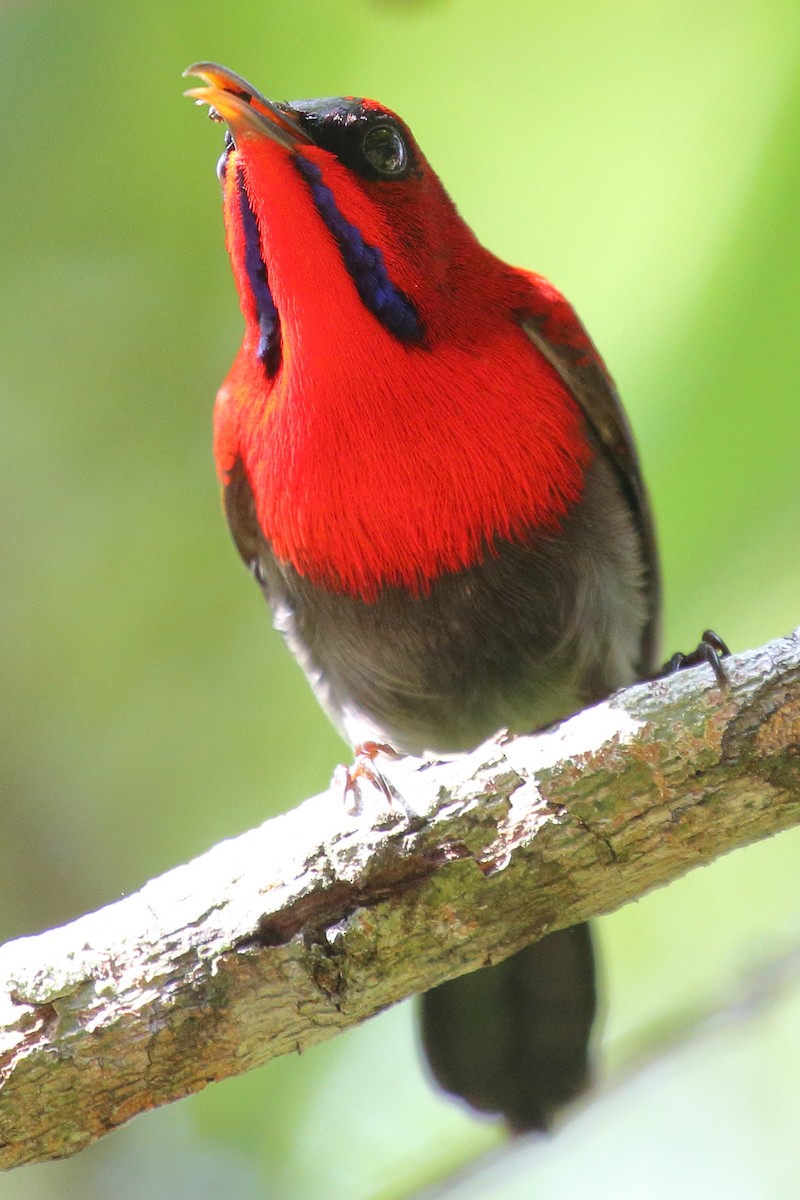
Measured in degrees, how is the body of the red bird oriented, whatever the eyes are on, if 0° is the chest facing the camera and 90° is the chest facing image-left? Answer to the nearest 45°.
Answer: approximately 45°
